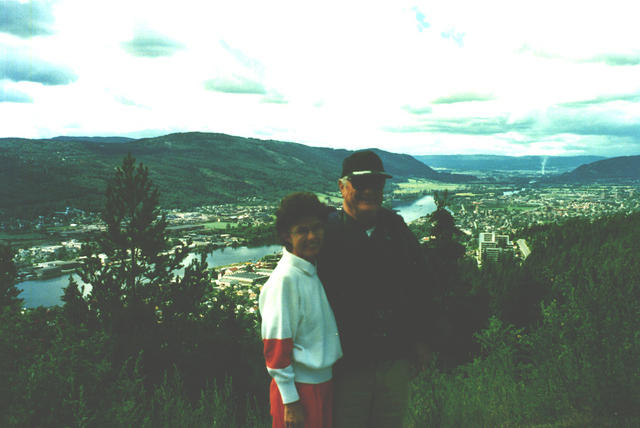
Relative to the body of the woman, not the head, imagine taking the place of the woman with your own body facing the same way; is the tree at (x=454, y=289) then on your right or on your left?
on your left

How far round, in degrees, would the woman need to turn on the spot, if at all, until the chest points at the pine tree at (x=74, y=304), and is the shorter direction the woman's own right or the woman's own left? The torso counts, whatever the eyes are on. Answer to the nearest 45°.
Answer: approximately 180°

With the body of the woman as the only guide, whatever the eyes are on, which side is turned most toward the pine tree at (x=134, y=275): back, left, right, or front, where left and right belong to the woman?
back

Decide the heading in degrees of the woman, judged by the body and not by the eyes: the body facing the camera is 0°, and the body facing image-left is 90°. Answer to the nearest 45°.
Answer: approximately 315°

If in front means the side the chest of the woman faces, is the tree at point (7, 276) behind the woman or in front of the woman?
behind
